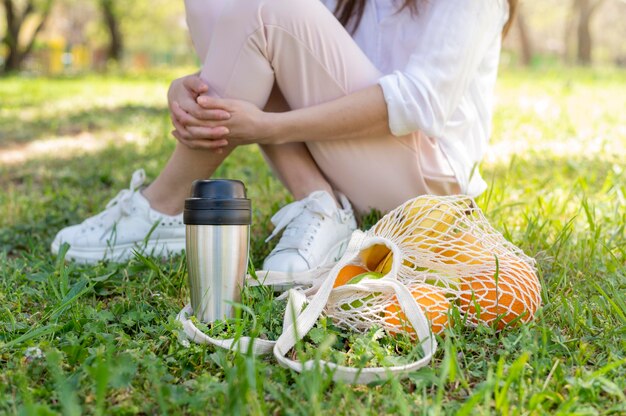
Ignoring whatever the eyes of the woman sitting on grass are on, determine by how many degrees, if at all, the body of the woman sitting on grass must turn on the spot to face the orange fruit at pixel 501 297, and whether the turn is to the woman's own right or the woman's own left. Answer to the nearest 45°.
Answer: approximately 90° to the woman's own left

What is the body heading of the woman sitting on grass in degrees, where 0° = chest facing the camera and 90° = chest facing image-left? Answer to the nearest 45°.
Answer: approximately 45°

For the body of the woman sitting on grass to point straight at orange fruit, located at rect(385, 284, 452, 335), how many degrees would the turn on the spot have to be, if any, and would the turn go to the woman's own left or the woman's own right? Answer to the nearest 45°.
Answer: approximately 45° to the woman's own left

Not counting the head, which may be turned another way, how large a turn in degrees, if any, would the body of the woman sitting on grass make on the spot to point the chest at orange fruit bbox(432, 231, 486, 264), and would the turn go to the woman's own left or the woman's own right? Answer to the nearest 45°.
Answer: approximately 90° to the woman's own left
